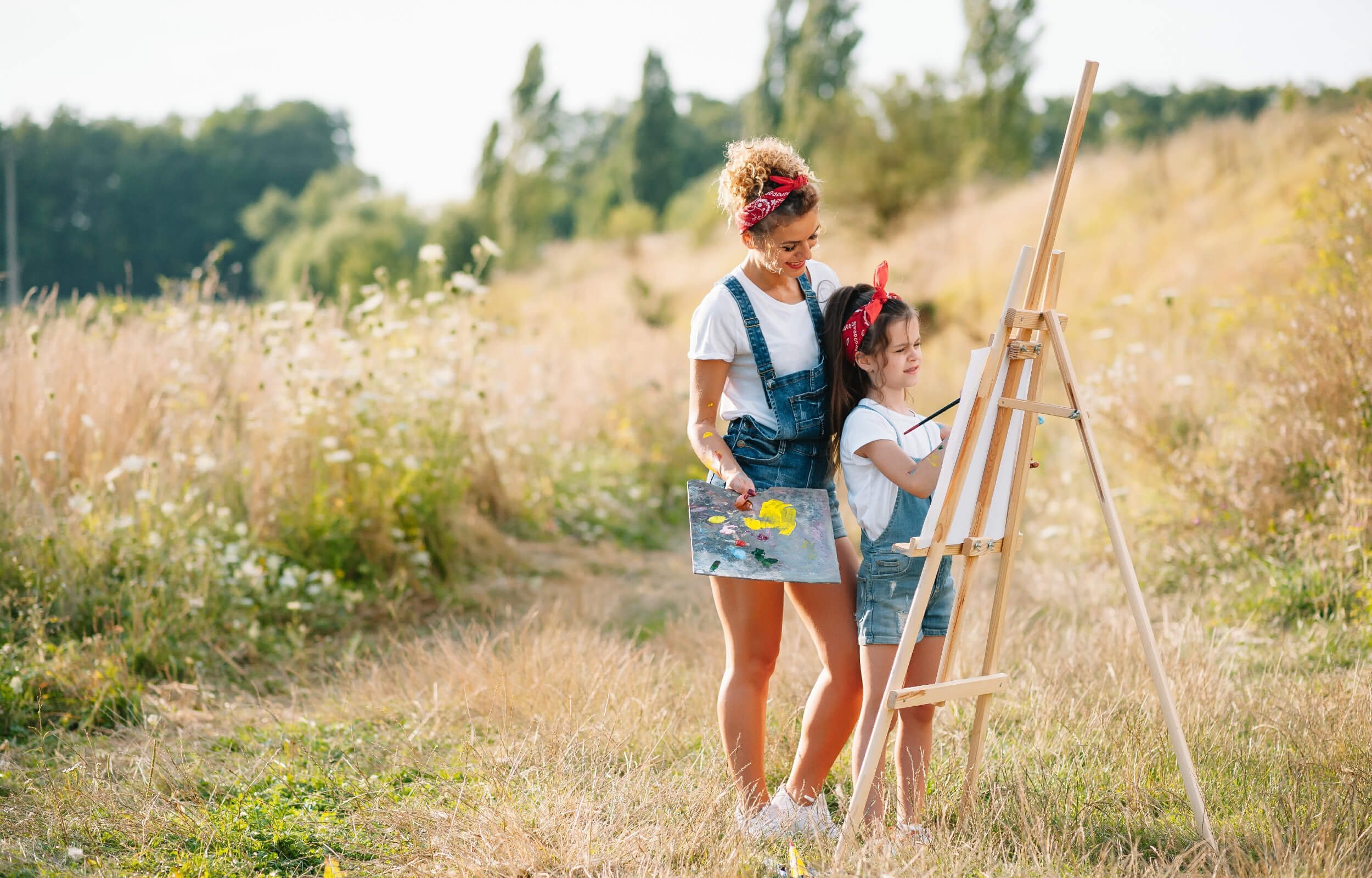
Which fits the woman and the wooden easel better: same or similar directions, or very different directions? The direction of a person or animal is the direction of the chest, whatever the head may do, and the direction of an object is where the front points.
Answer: very different directions

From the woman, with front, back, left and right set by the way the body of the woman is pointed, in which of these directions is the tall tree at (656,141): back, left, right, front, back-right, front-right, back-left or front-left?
back-left

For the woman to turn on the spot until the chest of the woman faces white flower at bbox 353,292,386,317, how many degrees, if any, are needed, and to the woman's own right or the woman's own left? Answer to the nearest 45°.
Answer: approximately 180°

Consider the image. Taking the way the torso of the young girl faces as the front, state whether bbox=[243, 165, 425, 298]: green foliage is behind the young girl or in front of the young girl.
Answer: behind

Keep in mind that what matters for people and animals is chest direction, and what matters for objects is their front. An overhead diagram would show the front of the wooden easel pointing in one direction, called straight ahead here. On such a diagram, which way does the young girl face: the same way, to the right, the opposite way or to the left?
the opposite way

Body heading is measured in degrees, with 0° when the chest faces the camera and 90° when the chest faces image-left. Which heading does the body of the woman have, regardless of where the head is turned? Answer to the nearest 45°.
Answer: approximately 315°

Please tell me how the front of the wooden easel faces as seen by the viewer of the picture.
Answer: facing away from the viewer and to the left of the viewer
